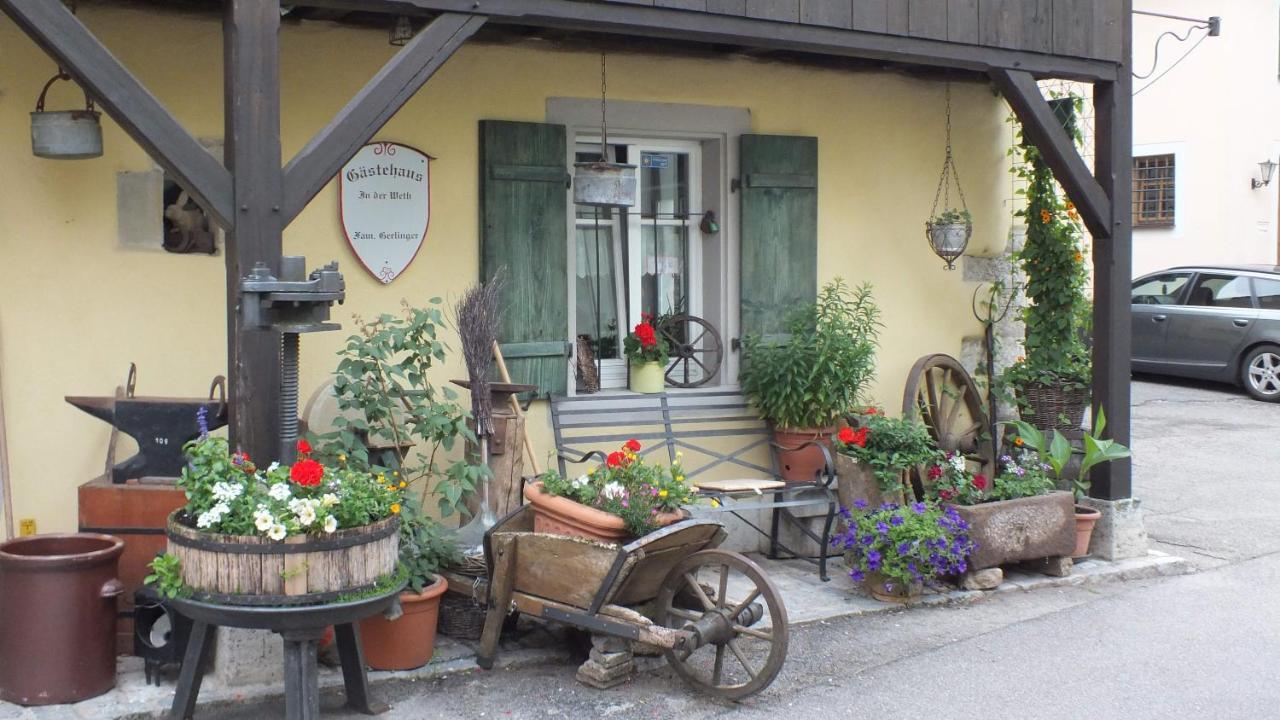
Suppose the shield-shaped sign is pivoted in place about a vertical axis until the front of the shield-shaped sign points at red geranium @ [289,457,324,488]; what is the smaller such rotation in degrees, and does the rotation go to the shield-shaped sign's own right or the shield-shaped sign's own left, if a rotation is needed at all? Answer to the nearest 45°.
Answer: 0° — it already faces it

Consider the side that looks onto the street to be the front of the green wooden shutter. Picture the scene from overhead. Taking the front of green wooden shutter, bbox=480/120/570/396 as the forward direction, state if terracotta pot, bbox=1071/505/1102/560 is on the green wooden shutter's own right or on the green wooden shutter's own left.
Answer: on the green wooden shutter's own left

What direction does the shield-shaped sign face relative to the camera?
toward the camera

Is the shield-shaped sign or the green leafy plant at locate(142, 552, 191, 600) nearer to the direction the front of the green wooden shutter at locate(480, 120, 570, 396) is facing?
the green leafy plant

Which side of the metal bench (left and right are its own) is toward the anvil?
right

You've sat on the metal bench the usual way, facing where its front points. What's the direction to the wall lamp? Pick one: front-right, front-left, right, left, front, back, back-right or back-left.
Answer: left

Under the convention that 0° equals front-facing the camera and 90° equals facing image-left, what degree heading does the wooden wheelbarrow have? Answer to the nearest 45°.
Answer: approximately 315°

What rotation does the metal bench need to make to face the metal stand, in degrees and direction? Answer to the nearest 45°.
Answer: approximately 90° to its right

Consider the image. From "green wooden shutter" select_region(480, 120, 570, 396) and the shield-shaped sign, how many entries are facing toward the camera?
2

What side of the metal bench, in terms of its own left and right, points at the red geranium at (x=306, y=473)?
right

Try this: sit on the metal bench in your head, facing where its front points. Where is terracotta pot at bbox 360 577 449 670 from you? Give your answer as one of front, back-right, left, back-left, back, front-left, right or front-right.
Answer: right

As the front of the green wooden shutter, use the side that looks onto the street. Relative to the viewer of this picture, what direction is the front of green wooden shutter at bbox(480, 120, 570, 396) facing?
facing the viewer
